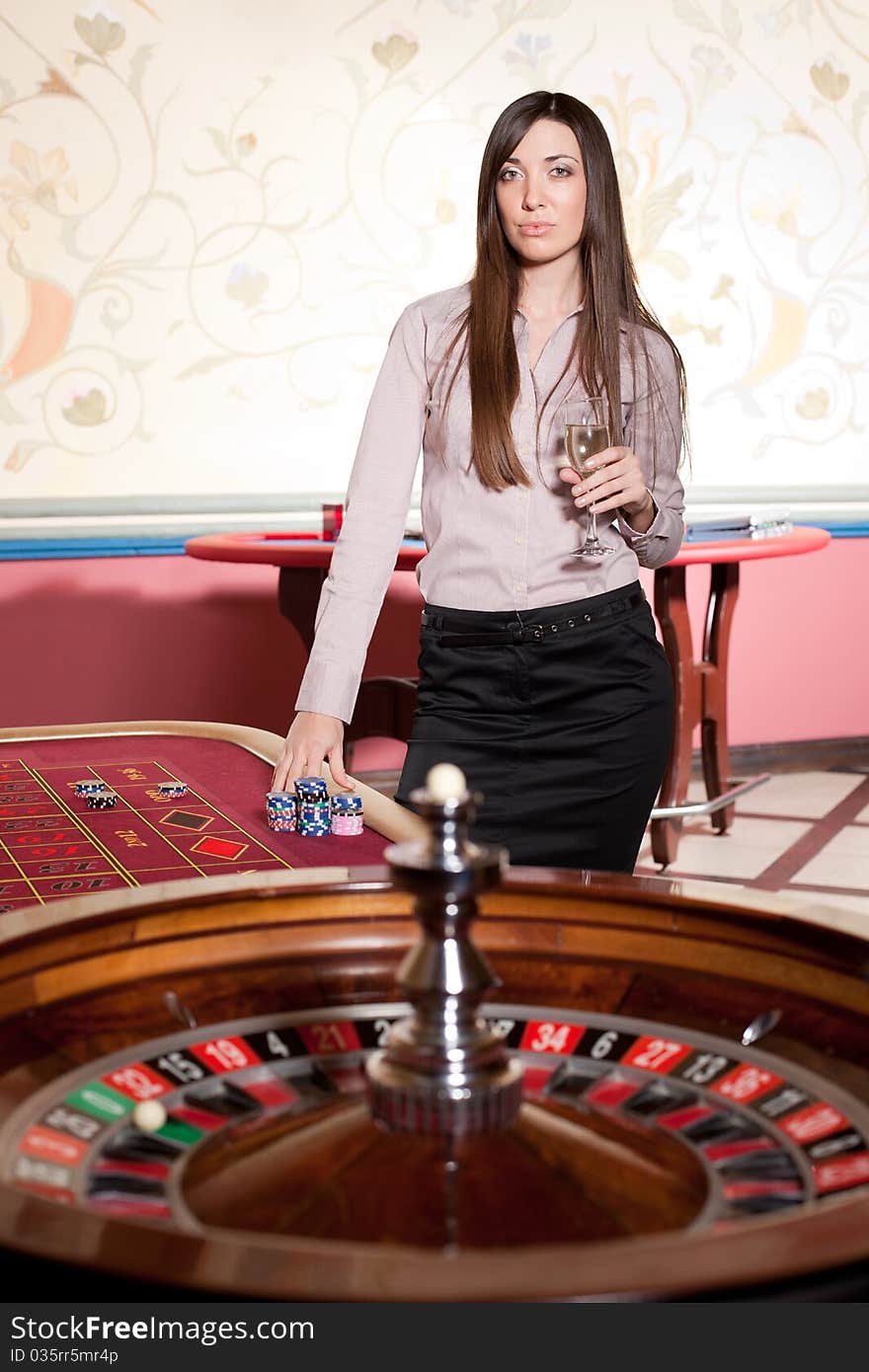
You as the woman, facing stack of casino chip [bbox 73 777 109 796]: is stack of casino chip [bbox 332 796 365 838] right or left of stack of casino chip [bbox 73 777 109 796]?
left

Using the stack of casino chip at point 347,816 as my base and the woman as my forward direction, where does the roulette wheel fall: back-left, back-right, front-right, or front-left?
back-right

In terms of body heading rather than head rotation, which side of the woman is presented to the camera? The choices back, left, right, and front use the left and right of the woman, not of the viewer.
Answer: front

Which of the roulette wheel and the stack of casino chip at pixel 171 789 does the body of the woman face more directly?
the roulette wheel

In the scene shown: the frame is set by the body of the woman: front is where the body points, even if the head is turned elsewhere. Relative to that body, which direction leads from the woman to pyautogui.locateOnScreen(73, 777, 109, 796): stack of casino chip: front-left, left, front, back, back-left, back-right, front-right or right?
front-right

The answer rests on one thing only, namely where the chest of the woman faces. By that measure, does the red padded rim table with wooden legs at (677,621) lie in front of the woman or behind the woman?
behind

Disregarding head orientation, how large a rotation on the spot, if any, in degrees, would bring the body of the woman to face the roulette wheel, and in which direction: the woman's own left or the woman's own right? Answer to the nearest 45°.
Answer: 0° — they already face it
